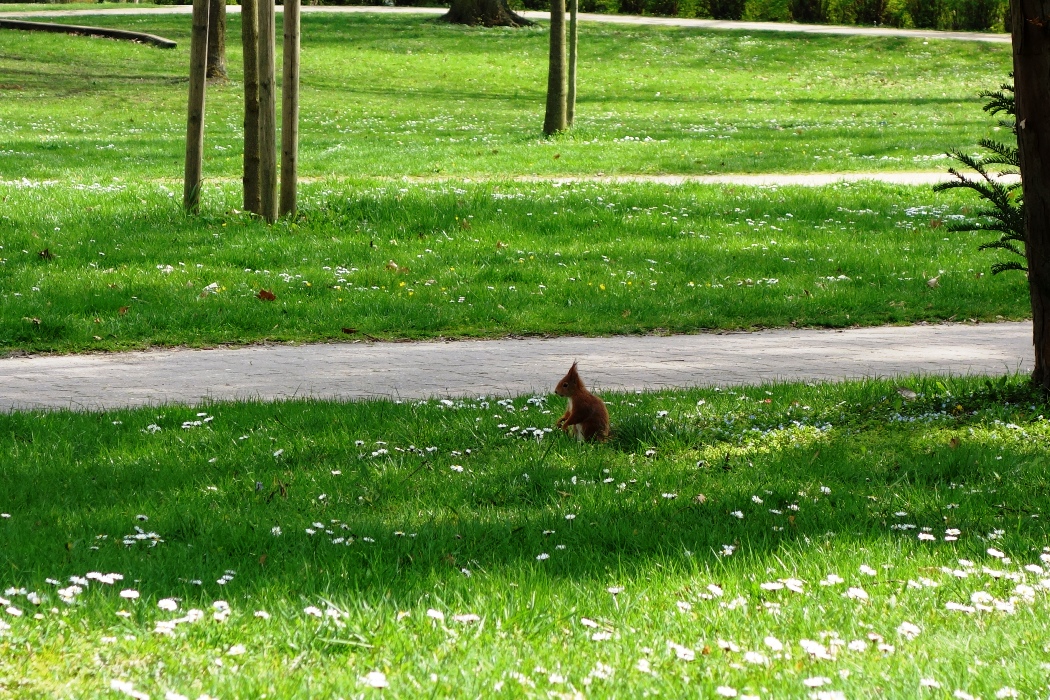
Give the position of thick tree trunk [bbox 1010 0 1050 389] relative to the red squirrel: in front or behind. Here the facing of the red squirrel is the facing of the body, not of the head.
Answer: behind

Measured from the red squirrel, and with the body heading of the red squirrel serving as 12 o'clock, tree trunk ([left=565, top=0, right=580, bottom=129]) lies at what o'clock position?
The tree trunk is roughly at 3 o'clock from the red squirrel.

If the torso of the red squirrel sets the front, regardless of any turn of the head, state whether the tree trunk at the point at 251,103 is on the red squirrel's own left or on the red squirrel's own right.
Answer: on the red squirrel's own right

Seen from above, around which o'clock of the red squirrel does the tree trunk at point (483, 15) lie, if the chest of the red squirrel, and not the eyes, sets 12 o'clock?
The tree trunk is roughly at 3 o'clock from the red squirrel.

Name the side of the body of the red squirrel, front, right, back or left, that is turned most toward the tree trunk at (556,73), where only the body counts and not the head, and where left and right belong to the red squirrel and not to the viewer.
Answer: right

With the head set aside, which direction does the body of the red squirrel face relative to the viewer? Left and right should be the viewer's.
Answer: facing to the left of the viewer

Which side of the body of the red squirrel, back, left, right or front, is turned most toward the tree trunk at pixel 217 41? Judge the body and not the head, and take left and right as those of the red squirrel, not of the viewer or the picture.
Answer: right
